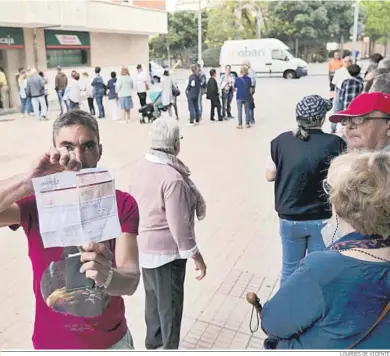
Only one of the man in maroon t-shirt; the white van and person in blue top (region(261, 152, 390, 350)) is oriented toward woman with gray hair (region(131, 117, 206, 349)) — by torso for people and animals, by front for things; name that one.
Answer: the person in blue top

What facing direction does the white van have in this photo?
to the viewer's right

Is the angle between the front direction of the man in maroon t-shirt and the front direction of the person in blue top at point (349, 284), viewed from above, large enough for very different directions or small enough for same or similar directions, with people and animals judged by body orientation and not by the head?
very different directions

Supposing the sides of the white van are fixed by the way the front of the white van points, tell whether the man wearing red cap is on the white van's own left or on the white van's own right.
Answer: on the white van's own right

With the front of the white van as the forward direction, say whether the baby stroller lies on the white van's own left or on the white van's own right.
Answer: on the white van's own right

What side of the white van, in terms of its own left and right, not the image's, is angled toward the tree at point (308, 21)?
left

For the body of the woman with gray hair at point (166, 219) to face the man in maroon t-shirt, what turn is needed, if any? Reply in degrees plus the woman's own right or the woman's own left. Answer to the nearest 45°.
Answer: approximately 135° to the woman's own right

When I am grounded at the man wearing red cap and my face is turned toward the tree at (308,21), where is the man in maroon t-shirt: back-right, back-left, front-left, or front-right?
back-left

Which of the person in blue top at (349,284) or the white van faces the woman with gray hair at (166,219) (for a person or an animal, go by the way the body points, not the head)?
the person in blue top

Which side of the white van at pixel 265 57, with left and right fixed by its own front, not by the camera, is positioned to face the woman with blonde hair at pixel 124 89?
right

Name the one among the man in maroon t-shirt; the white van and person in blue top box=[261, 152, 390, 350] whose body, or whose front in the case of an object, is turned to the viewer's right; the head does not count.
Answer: the white van

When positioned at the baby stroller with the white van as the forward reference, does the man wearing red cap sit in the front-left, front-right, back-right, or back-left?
back-right

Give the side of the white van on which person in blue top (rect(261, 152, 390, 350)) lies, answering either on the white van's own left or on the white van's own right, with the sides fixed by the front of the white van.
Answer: on the white van's own right

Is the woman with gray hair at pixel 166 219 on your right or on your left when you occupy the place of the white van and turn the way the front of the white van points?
on your right
